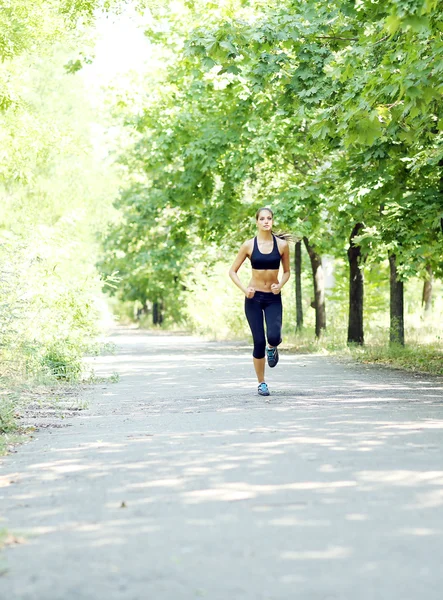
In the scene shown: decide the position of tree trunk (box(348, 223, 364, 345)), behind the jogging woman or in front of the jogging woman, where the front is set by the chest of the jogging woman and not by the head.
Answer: behind

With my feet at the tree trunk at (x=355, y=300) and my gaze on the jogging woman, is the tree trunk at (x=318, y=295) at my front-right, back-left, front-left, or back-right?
back-right

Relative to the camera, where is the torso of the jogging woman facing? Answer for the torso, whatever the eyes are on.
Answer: toward the camera

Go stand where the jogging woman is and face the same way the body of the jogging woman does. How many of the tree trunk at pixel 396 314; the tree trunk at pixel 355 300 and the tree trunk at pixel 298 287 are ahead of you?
0

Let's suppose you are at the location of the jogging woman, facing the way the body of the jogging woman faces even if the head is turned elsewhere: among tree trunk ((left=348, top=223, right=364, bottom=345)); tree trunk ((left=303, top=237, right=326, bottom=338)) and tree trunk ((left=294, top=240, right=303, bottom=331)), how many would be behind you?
3

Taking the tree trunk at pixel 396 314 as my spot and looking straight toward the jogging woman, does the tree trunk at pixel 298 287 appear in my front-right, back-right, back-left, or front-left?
back-right

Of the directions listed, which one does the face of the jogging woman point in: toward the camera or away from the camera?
toward the camera

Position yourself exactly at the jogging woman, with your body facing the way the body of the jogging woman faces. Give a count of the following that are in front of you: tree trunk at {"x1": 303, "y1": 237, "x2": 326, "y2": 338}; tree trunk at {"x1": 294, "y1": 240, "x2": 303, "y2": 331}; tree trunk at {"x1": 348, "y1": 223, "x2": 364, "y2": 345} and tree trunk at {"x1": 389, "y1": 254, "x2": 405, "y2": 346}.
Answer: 0

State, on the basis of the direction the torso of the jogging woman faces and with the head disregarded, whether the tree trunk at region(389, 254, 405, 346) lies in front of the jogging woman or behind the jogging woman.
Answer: behind

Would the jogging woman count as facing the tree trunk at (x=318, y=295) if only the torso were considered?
no

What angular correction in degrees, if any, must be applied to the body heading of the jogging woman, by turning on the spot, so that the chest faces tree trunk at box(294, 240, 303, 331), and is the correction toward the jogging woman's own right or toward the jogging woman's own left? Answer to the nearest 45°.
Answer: approximately 180°
